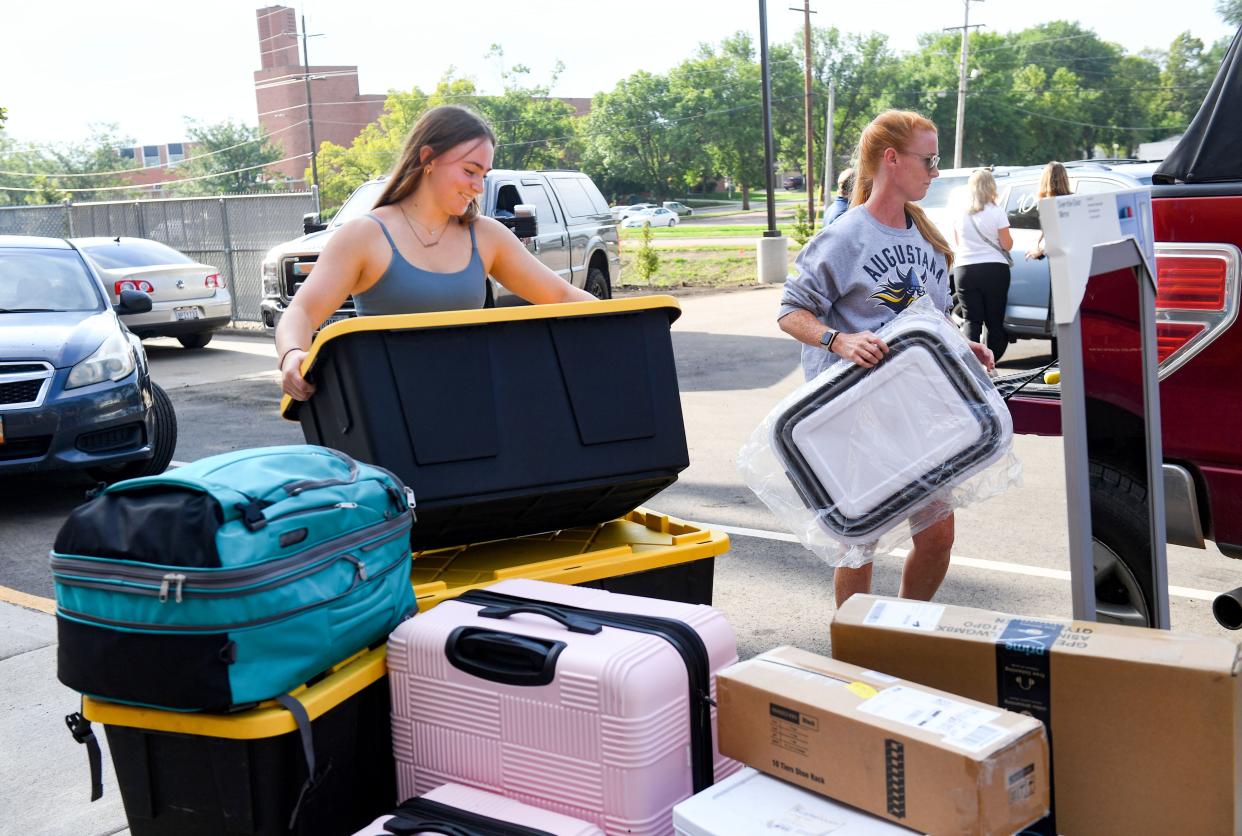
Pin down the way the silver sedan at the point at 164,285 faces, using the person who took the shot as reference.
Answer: facing away from the viewer and to the left of the viewer

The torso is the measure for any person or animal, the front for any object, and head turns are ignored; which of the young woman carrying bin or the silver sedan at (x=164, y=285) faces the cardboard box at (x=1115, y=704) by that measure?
the young woman carrying bin

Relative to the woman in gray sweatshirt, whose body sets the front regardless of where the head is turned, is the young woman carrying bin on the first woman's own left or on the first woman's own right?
on the first woman's own right
